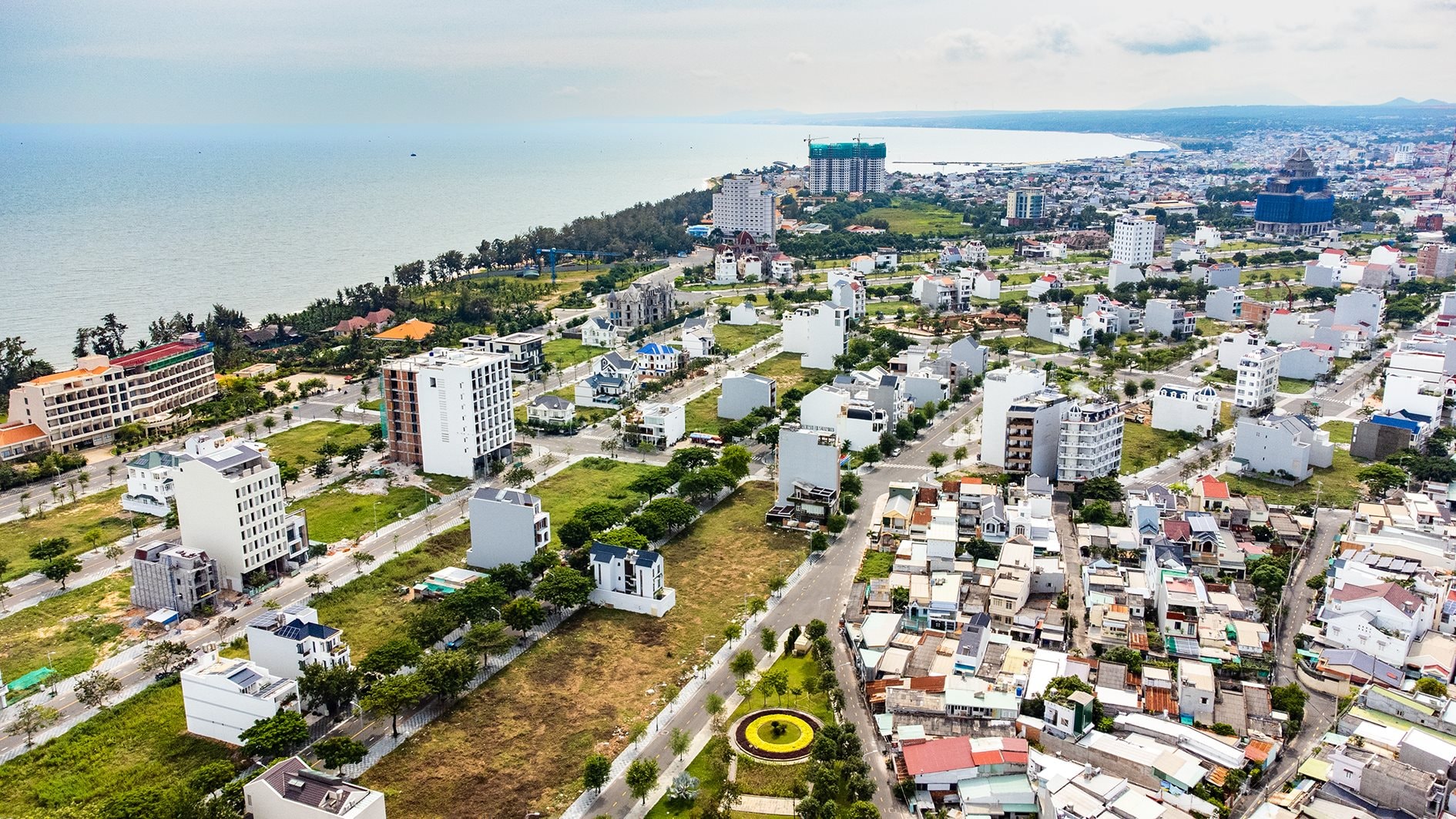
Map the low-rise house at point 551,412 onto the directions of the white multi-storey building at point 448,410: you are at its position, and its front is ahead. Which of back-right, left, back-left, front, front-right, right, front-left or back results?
left

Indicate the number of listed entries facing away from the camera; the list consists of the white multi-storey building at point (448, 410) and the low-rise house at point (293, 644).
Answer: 0

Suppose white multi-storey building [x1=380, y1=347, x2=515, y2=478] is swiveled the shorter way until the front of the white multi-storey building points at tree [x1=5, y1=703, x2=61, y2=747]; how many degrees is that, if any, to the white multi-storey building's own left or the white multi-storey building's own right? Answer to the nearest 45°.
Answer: approximately 90° to the white multi-storey building's own right

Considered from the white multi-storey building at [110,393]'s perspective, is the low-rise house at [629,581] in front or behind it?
in front

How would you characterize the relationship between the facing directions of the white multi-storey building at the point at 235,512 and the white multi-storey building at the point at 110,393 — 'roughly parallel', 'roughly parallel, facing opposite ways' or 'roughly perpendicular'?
roughly parallel

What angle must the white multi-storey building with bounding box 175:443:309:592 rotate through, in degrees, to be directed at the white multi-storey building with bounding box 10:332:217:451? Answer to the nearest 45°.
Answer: approximately 135° to its left

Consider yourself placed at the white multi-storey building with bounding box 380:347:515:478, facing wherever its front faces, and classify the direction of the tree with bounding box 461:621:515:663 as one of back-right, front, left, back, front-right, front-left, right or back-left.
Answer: front-right

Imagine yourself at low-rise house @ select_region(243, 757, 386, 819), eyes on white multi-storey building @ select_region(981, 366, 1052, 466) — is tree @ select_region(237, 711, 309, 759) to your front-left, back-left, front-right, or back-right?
front-left

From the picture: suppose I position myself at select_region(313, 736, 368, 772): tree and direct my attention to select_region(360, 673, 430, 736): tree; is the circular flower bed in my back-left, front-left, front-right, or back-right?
front-right

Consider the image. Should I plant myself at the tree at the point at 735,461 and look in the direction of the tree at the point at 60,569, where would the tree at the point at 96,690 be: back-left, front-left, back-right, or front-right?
front-left

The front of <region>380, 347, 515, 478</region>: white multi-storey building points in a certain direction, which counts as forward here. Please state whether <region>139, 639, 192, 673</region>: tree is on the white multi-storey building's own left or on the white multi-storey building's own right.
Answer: on the white multi-storey building's own right

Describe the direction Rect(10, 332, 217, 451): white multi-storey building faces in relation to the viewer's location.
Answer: facing the viewer and to the right of the viewer
